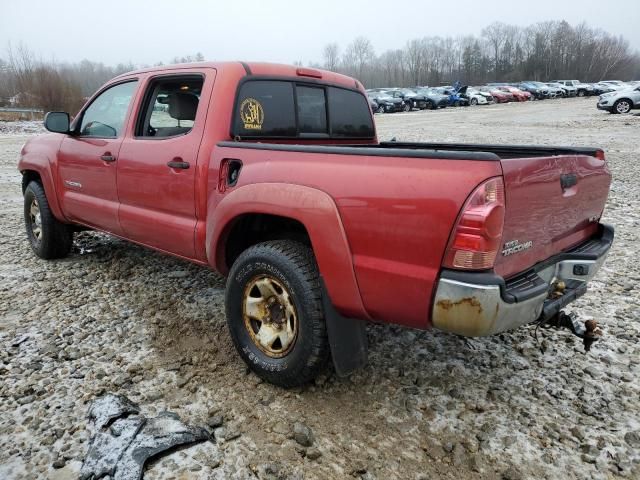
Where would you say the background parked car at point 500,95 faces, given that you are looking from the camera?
facing the viewer and to the right of the viewer

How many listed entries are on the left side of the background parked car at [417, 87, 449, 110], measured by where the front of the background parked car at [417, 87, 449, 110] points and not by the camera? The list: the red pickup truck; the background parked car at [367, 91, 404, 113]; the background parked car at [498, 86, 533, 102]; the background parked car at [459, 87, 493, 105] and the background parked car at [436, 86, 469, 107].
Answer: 3

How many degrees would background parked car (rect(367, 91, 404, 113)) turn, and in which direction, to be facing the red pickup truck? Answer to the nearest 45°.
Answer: approximately 45° to its right

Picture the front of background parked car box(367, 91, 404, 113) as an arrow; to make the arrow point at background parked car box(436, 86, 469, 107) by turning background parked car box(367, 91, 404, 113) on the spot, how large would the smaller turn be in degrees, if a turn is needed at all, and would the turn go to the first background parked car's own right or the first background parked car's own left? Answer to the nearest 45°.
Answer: approximately 90° to the first background parked car's own left

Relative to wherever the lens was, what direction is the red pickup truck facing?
facing away from the viewer and to the left of the viewer

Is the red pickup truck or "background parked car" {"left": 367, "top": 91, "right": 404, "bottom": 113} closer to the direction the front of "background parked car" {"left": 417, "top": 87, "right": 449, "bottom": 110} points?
the red pickup truck

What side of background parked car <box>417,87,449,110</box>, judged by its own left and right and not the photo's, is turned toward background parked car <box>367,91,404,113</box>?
right

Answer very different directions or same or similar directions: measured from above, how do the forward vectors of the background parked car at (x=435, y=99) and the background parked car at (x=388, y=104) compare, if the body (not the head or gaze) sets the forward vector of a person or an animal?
same or similar directions

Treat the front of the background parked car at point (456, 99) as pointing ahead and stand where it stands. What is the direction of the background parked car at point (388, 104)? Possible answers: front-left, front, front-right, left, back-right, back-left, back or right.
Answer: right

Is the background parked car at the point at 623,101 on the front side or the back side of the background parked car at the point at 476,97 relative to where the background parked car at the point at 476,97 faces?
on the front side

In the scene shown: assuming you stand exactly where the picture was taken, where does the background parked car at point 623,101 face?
facing the viewer and to the left of the viewer

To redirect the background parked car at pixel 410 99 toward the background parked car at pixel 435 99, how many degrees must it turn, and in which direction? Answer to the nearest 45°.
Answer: approximately 90° to its left

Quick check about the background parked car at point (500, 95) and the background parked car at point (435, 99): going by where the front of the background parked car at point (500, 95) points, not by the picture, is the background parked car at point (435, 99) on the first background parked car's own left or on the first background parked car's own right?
on the first background parked car's own right

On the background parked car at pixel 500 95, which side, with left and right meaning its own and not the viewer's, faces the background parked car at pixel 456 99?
right

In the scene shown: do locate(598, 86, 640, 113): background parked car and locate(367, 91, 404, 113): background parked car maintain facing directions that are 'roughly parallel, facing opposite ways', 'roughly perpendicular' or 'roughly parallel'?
roughly perpendicular

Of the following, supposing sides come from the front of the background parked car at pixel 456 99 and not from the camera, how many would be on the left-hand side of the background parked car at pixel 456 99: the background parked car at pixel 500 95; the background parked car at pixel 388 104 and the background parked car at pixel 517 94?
2

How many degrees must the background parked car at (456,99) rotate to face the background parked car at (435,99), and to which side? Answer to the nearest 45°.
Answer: approximately 90° to its right

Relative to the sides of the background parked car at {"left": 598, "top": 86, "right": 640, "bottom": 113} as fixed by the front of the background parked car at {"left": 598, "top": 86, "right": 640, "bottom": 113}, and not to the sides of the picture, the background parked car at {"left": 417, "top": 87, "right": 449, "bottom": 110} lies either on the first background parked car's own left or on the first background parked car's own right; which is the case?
on the first background parked car's own right

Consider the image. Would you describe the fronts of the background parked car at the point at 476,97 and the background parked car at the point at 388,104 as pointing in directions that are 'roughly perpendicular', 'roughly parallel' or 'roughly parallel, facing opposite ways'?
roughly parallel
